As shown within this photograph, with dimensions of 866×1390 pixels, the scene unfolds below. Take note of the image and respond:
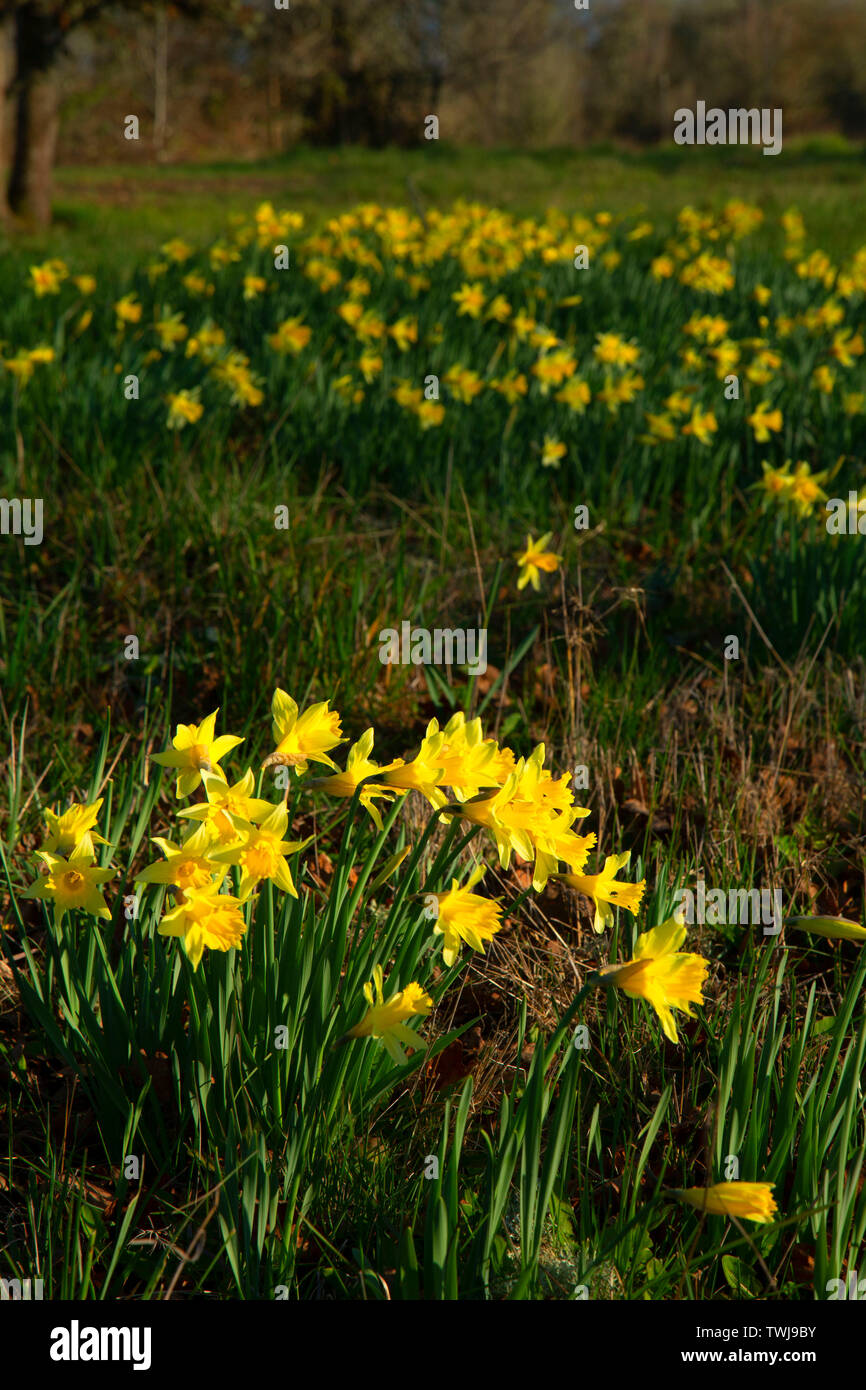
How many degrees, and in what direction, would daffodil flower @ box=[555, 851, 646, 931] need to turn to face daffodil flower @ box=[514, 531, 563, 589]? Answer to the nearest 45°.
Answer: approximately 90° to its left

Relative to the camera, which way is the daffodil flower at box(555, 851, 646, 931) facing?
to the viewer's right

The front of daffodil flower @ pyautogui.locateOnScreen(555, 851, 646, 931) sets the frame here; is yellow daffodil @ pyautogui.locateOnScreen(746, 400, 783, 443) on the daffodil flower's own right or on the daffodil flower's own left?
on the daffodil flower's own left

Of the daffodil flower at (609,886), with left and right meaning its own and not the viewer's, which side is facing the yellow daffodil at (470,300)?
left

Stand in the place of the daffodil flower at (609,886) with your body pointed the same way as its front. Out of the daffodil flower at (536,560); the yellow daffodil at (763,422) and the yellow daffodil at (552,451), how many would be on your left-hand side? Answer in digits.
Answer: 3
